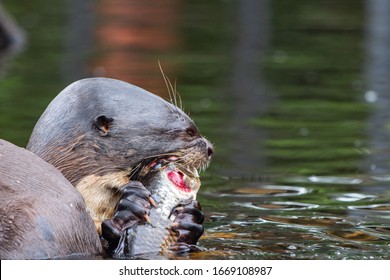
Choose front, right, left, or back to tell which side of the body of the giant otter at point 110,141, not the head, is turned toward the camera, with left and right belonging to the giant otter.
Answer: right

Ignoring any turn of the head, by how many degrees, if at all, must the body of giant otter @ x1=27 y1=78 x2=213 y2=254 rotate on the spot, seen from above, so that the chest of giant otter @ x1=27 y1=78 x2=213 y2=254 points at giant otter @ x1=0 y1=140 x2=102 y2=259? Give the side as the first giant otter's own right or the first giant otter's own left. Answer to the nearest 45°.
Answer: approximately 135° to the first giant otter's own right
